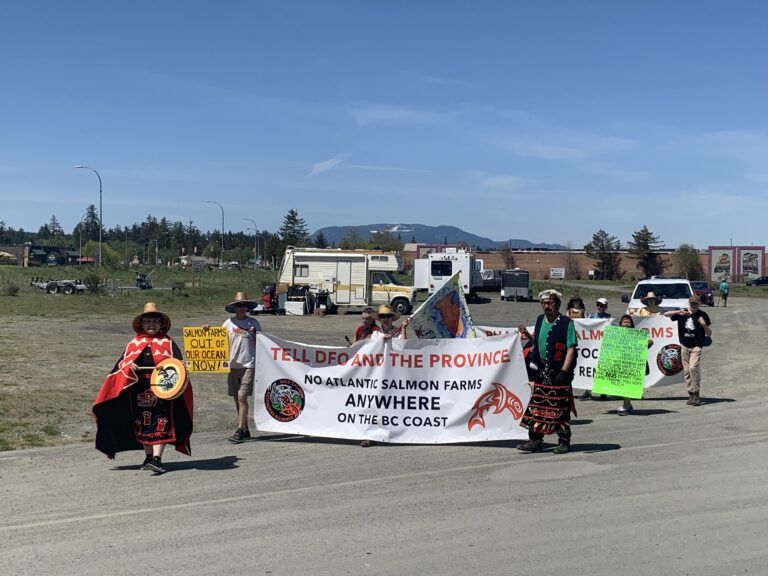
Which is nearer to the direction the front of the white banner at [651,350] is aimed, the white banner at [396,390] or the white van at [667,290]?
the white banner

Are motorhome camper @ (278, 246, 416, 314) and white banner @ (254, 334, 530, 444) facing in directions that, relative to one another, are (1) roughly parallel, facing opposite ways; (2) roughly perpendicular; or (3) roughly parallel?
roughly perpendicular

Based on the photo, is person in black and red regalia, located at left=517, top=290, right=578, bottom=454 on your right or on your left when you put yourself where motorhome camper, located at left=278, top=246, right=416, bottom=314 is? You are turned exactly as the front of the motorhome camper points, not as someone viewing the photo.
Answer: on your right

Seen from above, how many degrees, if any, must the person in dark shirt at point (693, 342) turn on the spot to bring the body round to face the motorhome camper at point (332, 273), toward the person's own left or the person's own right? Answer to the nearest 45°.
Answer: approximately 135° to the person's own right

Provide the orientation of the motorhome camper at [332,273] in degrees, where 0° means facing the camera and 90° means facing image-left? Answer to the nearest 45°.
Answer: approximately 270°

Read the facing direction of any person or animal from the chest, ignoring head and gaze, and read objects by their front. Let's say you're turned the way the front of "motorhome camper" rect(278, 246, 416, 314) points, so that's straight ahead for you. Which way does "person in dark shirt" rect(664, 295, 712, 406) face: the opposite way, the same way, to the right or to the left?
to the right

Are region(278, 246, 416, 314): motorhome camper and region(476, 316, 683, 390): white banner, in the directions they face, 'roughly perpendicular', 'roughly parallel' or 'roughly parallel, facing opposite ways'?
roughly perpendicular

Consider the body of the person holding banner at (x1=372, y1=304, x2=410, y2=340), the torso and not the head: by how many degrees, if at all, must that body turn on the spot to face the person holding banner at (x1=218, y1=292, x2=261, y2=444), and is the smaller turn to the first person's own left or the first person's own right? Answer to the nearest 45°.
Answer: approximately 90° to the first person's own right

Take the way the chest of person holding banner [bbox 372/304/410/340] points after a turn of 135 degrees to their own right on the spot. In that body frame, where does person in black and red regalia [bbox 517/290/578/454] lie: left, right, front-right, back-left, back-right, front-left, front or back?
back

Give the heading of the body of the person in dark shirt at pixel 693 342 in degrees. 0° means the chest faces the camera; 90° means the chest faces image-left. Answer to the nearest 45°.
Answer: approximately 0°
